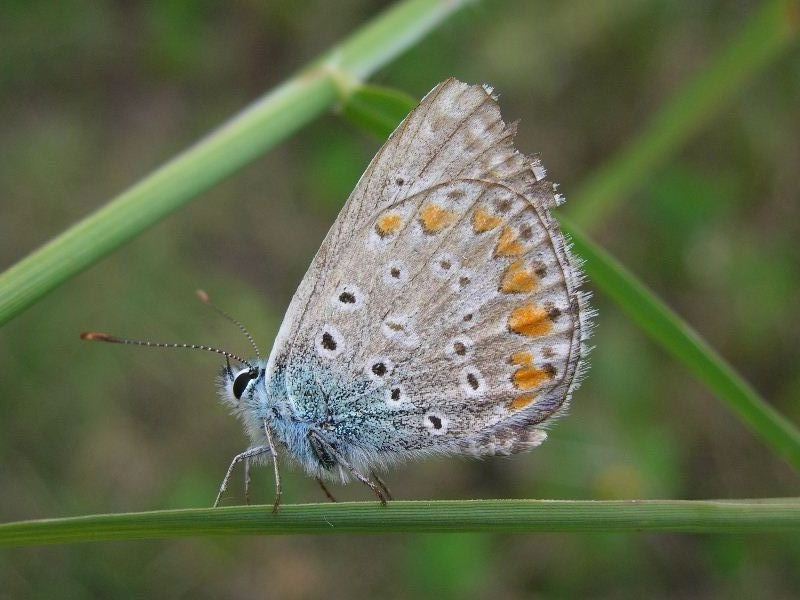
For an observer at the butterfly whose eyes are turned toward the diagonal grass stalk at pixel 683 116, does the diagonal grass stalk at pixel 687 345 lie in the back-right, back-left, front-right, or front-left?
front-right

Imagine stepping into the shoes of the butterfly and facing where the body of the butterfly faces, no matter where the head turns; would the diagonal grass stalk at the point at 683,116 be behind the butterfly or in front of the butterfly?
behind

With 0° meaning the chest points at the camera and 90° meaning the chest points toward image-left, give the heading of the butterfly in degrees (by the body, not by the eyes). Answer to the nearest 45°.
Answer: approximately 90°

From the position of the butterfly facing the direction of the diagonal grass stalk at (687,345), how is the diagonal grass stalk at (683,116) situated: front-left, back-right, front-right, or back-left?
front-left
